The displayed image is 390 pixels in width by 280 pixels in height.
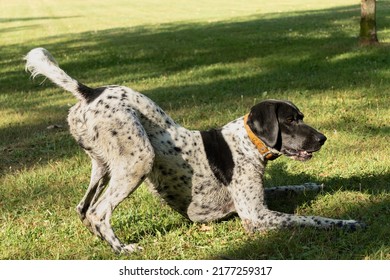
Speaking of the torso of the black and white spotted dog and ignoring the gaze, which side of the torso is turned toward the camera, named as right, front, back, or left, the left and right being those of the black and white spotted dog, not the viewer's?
right
